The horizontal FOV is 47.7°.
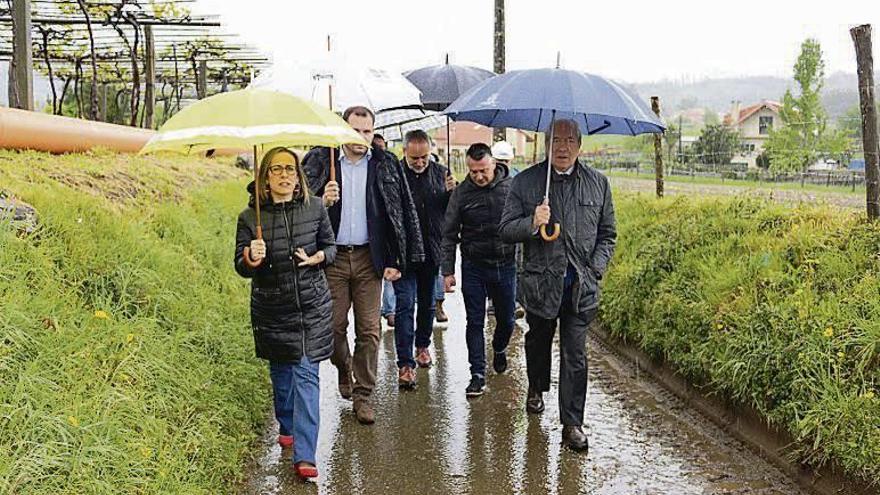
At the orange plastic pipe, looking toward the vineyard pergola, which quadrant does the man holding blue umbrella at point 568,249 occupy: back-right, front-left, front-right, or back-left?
back-right

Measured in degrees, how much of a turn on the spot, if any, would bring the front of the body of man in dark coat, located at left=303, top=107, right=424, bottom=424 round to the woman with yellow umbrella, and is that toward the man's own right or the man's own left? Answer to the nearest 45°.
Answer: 0° — they already face them

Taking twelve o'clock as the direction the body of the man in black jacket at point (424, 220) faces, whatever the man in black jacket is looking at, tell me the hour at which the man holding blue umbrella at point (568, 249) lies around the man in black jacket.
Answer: The man holding blue umbrella is roughly at 11 o'clock from the man in black jacket.

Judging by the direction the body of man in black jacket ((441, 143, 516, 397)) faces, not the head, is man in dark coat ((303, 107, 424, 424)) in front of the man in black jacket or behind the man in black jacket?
in front

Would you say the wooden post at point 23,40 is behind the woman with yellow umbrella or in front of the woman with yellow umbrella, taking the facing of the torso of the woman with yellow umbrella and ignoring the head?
behind

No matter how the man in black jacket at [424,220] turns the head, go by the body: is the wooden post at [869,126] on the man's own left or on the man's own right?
on the man's own left

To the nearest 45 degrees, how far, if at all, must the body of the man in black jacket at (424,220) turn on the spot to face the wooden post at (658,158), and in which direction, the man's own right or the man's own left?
approximately 135° to the man's own left

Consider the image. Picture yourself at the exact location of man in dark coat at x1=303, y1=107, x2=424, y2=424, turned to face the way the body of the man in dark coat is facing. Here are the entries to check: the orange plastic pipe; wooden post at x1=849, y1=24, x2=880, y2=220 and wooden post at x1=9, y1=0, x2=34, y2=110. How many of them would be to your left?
1

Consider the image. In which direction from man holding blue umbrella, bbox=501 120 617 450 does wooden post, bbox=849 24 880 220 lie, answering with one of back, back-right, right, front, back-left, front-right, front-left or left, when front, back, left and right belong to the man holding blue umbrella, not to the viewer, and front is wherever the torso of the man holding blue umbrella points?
back-left

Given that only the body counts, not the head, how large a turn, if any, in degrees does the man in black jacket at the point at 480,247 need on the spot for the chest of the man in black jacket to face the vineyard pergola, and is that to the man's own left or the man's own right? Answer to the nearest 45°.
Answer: approximately 135° to the man's own right
